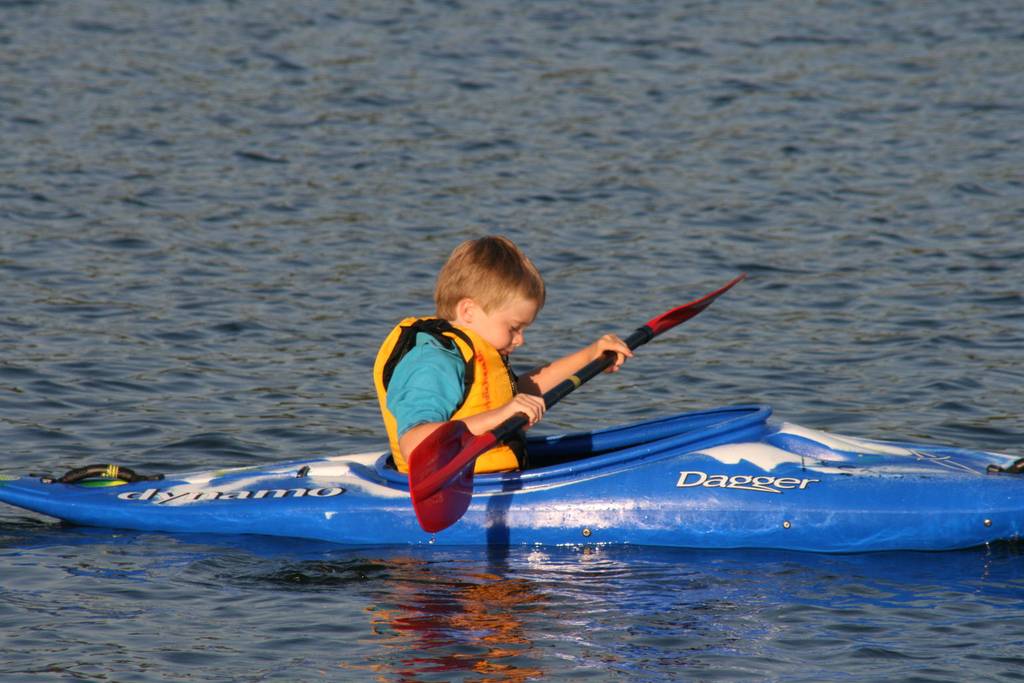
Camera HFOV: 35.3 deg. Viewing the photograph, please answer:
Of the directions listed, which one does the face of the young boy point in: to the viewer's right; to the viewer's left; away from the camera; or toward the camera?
to the viewer's right

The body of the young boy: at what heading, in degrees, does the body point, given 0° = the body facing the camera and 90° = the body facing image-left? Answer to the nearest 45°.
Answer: approximately 270°

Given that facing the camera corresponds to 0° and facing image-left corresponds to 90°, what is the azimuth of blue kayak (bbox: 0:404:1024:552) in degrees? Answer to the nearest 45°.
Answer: approximately 270°
